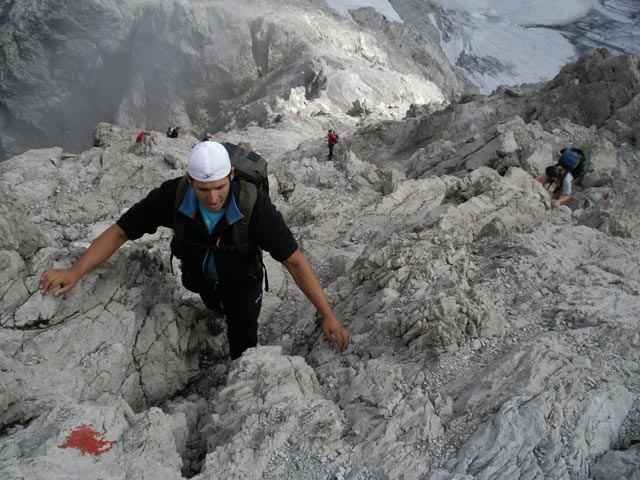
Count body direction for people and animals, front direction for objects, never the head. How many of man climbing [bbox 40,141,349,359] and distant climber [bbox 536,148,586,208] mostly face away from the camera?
0

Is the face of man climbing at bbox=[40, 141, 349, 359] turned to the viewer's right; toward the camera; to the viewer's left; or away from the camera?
toward the camera

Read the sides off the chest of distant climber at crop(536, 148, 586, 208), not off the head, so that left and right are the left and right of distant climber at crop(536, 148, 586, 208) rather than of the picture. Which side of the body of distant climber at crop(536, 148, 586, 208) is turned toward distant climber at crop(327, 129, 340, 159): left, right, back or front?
right

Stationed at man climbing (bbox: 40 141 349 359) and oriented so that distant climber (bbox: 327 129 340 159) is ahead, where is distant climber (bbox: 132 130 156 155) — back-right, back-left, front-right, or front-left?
front-left

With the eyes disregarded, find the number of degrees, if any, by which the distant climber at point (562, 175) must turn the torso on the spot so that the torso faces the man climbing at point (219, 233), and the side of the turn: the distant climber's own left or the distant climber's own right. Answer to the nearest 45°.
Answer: approximately 45° to the distant climber's own left

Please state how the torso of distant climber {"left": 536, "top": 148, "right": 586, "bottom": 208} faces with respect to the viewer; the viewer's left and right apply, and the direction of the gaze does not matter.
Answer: facing the viewer and to the left of the viewer

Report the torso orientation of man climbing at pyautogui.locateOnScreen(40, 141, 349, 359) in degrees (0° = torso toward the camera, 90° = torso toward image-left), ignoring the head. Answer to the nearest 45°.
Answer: approximately 0°

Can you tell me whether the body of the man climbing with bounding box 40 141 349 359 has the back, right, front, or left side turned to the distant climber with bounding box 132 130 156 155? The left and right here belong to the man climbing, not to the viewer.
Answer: back

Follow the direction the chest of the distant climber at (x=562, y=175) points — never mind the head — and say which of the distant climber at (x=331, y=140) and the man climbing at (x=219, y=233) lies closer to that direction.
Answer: the man climbing

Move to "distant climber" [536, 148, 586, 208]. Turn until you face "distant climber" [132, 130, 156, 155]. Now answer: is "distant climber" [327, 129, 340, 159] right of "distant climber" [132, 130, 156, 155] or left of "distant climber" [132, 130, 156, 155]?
right

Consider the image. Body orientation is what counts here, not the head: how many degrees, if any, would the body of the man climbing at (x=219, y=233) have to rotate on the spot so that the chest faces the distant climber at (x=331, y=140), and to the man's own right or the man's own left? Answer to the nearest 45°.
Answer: approximately 180°
